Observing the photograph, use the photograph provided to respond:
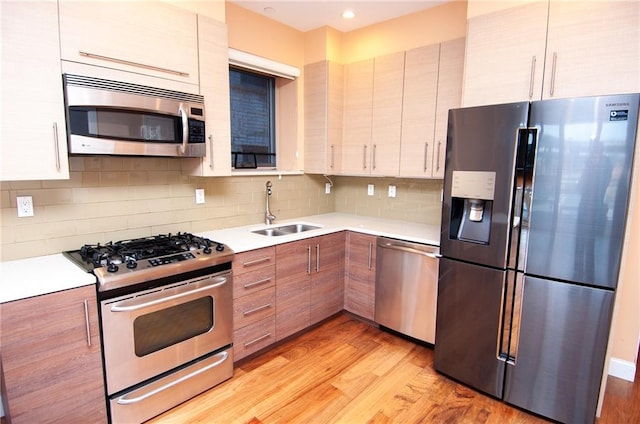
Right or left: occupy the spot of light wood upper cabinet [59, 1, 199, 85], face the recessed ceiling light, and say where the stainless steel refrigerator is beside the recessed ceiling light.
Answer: right

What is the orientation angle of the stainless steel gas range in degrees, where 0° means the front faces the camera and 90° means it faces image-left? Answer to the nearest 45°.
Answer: approximately 315°

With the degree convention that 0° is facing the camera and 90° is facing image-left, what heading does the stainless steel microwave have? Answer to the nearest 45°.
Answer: approximately 315°

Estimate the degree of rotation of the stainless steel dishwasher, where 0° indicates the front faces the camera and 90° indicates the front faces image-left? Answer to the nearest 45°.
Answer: approximately 45°

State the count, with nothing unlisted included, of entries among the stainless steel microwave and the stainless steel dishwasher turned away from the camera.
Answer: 0

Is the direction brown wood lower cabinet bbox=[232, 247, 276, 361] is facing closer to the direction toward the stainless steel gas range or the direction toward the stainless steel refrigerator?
the stainless steel refrigerator

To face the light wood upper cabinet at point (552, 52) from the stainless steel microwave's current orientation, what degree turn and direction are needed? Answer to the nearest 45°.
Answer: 0° — it already faces it

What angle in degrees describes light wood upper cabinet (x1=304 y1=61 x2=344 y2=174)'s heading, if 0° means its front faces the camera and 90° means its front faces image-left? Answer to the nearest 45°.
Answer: approximately 315°

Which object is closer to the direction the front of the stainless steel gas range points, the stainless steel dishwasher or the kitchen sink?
the stainless steel dishwasher

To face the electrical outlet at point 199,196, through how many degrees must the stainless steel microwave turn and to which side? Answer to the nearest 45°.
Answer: approximately 90° to its left

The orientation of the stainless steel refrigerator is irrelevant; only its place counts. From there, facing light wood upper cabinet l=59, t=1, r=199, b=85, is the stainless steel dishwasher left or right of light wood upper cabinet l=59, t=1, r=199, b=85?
right

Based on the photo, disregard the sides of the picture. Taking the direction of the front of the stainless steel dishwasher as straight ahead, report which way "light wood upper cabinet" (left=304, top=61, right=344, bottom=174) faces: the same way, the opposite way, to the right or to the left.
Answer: to the left

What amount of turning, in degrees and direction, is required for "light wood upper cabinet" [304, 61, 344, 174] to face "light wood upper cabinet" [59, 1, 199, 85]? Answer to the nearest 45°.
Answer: approximately 90° to its right
